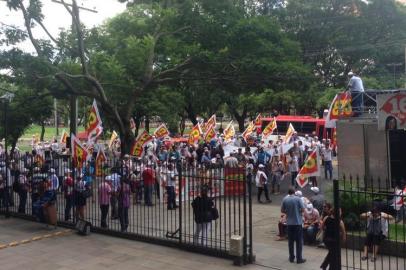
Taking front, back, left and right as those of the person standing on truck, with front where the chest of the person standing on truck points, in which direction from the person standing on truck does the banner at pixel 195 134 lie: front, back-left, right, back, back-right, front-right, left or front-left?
front

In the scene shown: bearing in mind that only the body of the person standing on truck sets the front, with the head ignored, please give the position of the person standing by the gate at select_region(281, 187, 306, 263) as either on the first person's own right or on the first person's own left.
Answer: on the first person's own left

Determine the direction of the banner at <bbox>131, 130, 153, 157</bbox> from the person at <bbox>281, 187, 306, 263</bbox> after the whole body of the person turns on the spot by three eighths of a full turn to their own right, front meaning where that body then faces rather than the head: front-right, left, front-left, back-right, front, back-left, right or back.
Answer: back

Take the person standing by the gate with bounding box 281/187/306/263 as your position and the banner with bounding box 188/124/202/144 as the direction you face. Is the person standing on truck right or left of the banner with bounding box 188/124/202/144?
right

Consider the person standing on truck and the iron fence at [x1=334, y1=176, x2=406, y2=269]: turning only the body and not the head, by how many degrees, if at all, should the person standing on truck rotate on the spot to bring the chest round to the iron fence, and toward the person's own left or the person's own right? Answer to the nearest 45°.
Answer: approximately 135° to the person's own left

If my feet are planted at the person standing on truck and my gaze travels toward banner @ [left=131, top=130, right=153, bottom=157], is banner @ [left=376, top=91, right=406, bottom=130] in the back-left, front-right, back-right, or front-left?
back-left

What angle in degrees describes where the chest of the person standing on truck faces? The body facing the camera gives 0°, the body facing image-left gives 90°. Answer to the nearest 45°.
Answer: approximately 135°

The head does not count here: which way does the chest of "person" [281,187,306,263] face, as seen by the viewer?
away from the camera
